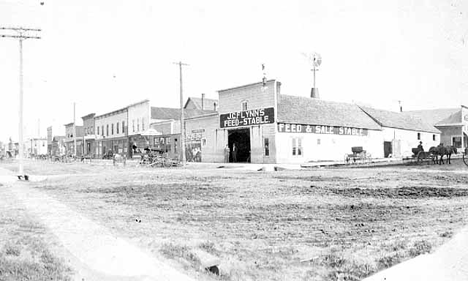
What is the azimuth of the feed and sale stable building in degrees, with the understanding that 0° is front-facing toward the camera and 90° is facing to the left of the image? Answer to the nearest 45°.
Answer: approximately 45°

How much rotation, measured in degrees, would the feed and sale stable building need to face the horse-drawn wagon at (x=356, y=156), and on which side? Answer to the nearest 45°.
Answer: approximately 90° to its left
